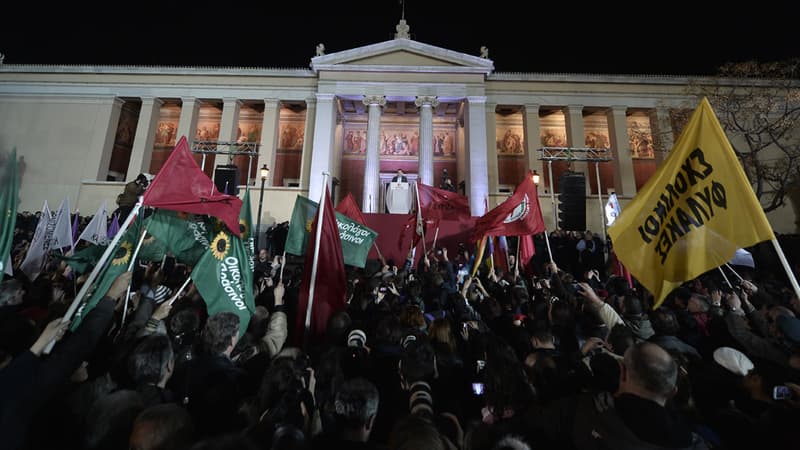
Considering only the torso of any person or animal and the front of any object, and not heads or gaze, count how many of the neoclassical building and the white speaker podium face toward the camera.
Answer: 2

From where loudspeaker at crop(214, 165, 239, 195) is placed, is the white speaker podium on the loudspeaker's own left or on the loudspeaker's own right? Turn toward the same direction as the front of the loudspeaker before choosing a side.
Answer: on the loudspeaker's own left

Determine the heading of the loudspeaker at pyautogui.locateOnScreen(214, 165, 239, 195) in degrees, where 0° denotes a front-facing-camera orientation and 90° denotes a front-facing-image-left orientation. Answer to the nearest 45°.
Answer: approximately 0°

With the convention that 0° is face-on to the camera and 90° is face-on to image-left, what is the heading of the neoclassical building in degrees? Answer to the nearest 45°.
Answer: approximately 0°

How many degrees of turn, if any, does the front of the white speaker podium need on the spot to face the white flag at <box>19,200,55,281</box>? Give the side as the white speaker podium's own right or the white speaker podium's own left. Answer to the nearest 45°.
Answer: approximately 45° to the white speaker podium's own right

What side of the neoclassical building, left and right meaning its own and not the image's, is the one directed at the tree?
left
